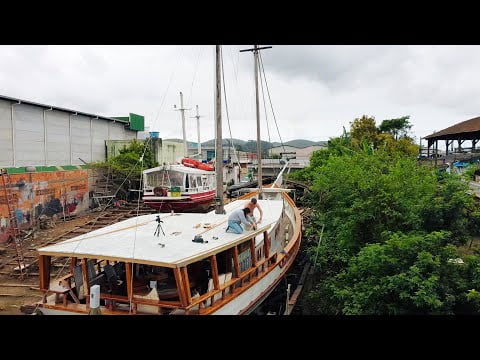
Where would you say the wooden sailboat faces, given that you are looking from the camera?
facing away from the viewer and to the right of the viewer

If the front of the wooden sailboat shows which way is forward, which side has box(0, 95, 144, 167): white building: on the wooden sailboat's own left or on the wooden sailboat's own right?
on the wooden sailboat's own left

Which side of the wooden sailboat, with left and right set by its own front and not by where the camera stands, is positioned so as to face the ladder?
left
